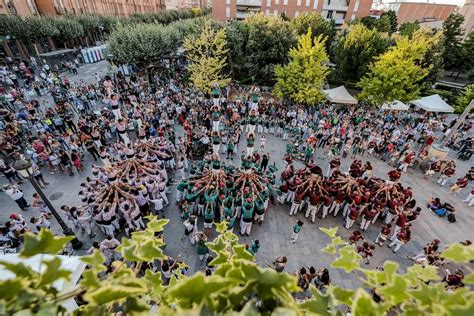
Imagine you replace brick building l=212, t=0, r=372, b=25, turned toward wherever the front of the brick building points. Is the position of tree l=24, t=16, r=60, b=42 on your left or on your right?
on your right

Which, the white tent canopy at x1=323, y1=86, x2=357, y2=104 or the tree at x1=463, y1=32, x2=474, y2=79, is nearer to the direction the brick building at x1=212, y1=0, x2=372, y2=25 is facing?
the white tent canopy

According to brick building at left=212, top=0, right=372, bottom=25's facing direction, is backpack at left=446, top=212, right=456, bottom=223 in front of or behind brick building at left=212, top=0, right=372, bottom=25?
in front

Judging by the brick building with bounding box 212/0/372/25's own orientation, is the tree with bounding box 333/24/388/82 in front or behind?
in front

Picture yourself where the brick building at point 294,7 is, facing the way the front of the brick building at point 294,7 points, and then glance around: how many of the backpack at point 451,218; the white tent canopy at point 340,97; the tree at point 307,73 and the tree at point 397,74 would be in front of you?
4

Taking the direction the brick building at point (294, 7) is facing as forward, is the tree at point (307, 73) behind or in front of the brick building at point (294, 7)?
in front

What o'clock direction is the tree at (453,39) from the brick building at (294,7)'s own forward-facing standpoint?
The tree is roughly at 10 o'clock from the brick building.

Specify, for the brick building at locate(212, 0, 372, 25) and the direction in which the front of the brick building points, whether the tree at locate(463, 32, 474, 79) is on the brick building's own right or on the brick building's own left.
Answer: on the brick building's own left

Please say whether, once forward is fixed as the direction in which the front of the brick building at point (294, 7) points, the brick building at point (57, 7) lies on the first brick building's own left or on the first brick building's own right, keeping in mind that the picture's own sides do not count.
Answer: on the first brick building's own right

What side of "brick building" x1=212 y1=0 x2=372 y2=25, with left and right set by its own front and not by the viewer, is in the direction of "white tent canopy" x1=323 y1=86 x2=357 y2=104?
front

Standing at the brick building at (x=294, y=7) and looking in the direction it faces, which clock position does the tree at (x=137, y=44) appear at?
The tree is roughly at 1 o'clock from the brick building.

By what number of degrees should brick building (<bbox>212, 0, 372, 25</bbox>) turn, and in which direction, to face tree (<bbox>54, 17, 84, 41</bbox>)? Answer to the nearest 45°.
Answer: approximately 45° to its right

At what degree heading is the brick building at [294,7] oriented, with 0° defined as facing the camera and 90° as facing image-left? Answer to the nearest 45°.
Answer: approximately 0°
